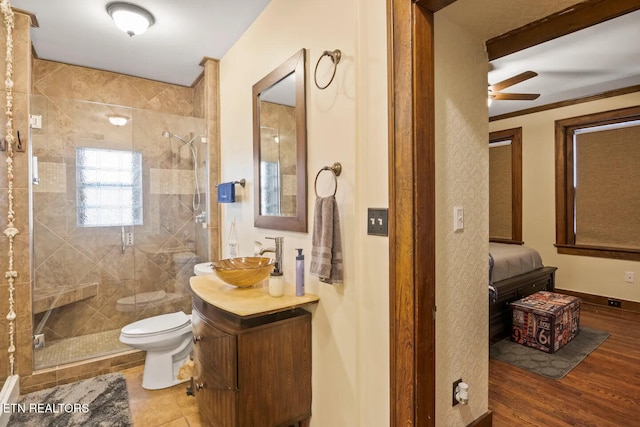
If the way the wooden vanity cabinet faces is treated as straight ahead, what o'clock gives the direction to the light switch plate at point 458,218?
The light switch plate is roughly at 8 o'clock from the wooden vanity cabinet.

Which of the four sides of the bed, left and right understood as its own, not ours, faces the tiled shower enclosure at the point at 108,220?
right

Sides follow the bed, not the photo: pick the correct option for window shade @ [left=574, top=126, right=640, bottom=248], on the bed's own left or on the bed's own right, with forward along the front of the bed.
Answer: on the bed's own left

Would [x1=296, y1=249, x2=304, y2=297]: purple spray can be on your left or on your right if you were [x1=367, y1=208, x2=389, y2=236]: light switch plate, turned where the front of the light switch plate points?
on your right

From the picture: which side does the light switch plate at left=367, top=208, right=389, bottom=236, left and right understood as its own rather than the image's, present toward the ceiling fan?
back

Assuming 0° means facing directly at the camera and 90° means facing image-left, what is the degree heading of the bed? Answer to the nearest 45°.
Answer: approximately 315°

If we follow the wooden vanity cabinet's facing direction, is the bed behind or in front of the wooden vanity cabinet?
behind

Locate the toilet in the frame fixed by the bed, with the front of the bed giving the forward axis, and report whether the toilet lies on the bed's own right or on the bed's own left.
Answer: on the bed's own right

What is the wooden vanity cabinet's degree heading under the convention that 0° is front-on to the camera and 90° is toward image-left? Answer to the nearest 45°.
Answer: approximately 45°
